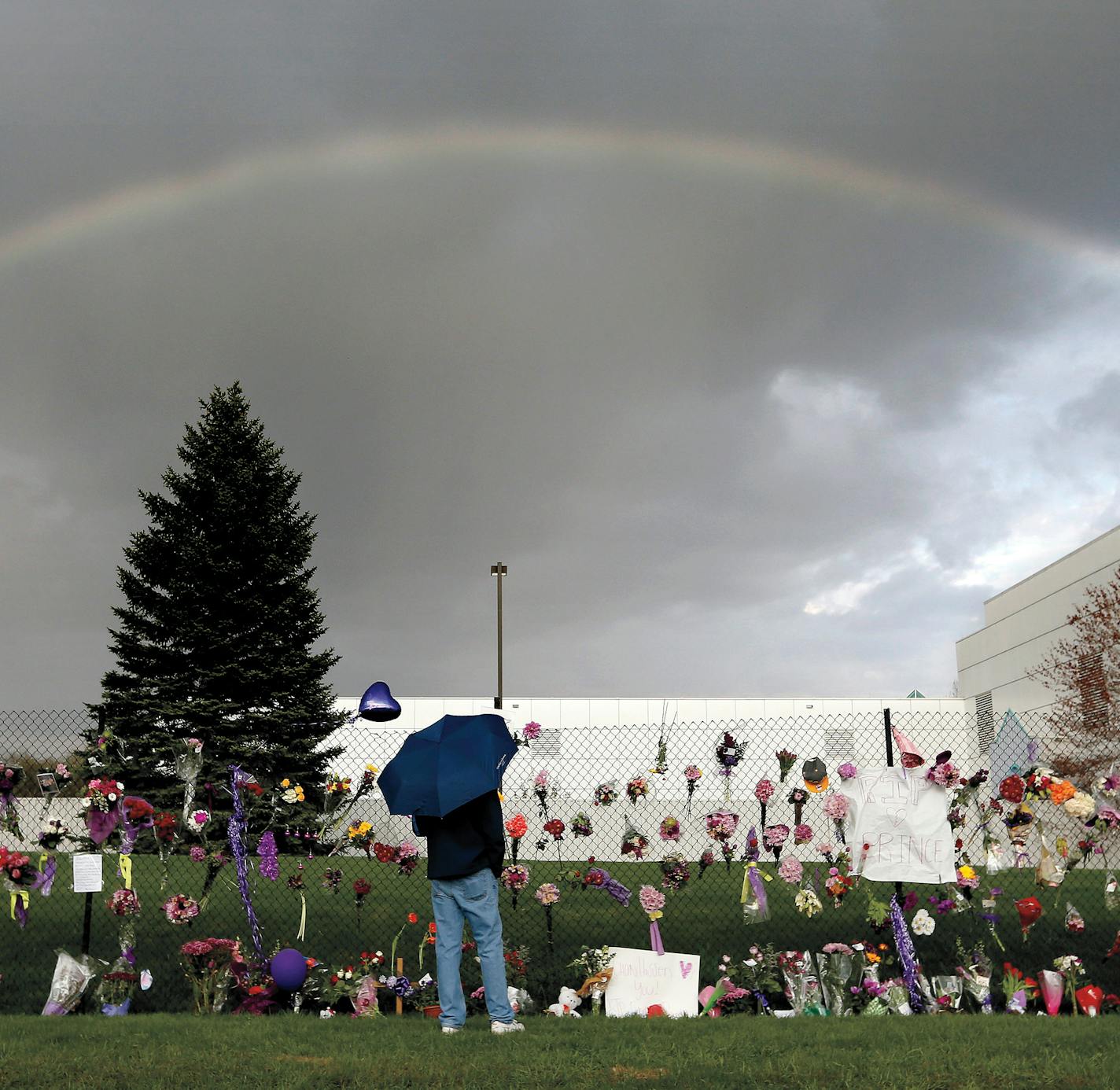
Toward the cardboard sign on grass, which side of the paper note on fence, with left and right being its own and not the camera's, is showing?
left

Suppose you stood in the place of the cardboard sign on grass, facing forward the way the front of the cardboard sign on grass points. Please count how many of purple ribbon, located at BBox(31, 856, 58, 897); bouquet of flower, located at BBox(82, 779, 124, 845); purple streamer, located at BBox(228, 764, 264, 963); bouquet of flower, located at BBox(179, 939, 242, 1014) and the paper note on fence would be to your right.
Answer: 5

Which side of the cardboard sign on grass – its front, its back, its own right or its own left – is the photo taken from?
front

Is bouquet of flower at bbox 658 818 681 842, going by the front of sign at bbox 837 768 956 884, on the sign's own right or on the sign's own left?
on the sign's own right

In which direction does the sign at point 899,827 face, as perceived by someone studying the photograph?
facing the viewer

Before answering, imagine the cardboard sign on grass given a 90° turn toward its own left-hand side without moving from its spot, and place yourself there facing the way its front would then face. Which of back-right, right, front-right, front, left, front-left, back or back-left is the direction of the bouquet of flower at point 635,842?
left

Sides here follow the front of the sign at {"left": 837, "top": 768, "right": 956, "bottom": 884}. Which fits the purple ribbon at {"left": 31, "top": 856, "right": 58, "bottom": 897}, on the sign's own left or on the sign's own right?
on the sign's own right

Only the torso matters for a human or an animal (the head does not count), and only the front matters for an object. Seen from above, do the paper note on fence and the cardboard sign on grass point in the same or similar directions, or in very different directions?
same or similar directions

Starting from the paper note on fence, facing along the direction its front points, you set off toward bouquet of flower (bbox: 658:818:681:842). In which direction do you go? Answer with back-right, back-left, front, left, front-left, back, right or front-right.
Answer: left

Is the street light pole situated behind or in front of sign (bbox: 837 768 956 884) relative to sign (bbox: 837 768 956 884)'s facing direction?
behind

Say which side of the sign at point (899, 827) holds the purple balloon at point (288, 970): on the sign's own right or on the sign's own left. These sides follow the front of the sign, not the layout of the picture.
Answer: on the sign's own right

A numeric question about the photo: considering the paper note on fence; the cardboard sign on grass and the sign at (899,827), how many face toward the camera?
3
